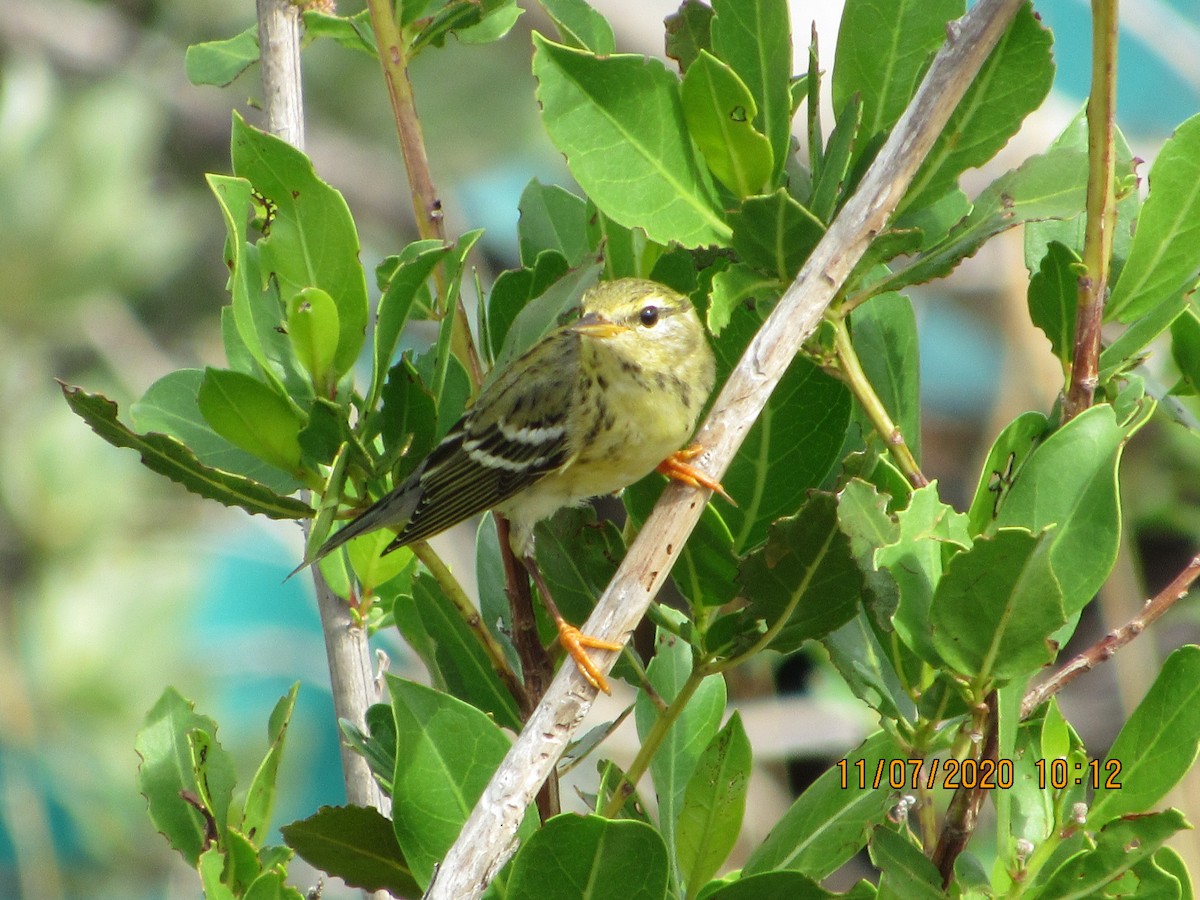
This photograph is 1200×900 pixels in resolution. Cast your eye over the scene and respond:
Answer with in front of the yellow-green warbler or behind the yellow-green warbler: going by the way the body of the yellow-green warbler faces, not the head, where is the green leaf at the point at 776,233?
in front

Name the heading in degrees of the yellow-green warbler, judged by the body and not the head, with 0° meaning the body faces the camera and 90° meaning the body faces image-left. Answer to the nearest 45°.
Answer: approximately 315°

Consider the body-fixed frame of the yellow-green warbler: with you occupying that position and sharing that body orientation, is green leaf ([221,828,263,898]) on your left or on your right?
on your right

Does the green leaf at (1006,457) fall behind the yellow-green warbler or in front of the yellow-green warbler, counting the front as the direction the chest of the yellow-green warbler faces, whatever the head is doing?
in front

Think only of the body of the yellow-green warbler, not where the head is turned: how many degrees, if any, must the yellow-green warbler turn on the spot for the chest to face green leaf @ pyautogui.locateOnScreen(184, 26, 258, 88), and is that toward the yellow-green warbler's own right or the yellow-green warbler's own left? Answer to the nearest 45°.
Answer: approximately 90° to the yellow-green warbler's own right
